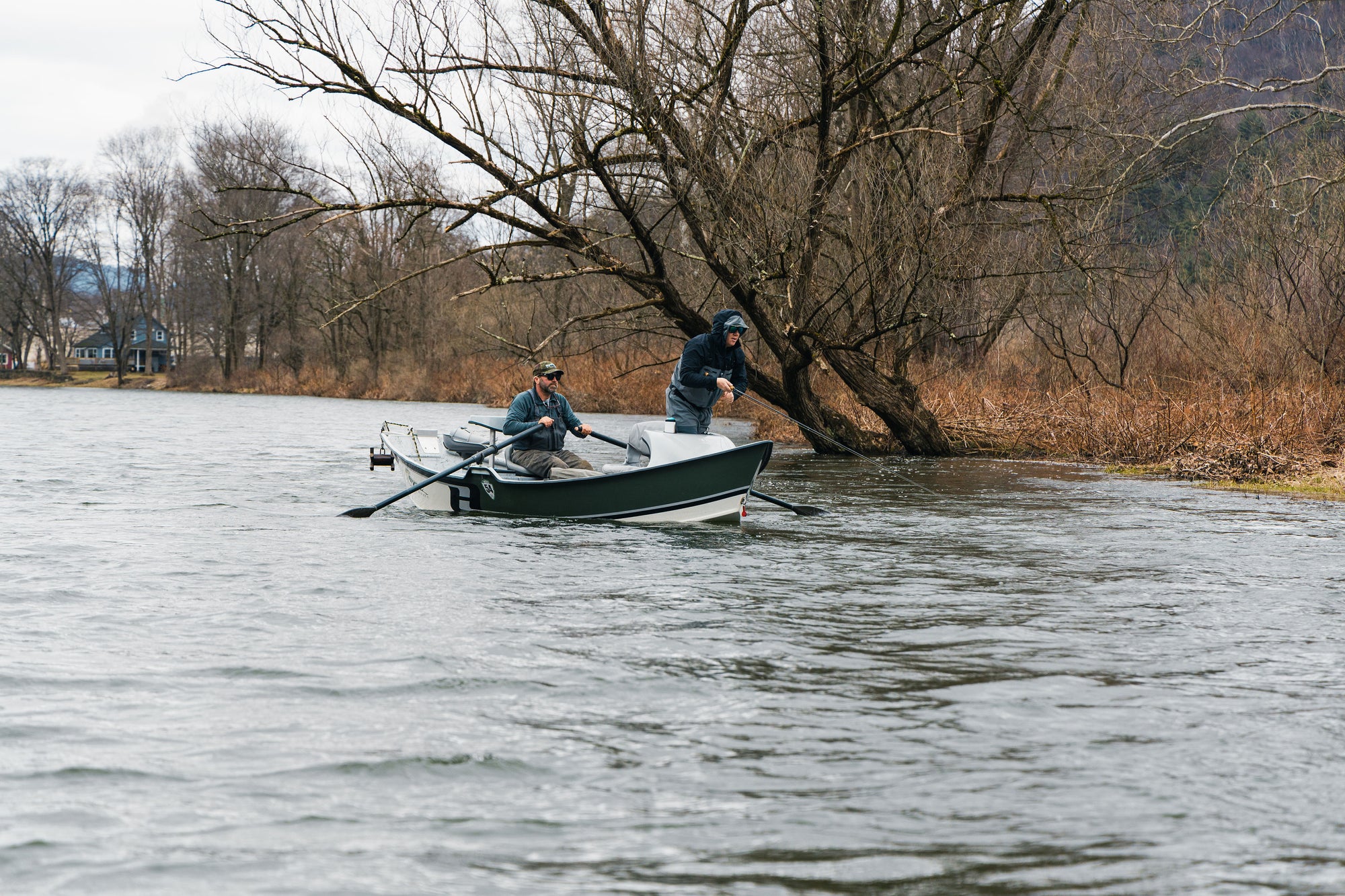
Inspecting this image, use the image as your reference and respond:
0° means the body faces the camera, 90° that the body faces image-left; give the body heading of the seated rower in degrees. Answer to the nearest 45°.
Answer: approximately 315°
